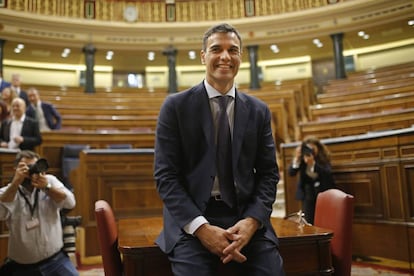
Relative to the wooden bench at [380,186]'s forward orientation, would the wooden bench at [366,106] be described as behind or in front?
behind

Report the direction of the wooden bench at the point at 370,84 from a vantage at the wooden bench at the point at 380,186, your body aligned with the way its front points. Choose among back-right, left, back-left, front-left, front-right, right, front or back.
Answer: back-right

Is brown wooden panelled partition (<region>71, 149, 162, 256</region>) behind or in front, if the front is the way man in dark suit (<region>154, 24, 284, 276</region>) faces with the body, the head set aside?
behind

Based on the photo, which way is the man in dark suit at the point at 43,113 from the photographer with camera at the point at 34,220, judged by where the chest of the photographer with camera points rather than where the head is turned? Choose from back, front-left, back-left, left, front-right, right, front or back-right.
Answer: back-left

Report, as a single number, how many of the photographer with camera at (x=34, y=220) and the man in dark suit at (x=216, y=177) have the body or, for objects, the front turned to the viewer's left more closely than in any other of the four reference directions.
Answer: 0

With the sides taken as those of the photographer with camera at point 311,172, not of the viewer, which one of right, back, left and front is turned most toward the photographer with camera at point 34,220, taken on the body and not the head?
front

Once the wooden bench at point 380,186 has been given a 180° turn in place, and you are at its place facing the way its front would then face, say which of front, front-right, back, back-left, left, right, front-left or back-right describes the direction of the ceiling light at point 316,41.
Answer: front-left

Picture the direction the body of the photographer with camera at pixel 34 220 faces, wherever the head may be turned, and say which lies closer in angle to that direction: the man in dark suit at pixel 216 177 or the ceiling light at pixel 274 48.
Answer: the man in dark suit

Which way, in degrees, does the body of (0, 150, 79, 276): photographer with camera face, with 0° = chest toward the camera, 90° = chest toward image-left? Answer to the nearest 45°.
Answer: approximately 315°

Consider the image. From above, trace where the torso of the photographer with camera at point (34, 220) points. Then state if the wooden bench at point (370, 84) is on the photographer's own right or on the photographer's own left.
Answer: on the photographer's own left

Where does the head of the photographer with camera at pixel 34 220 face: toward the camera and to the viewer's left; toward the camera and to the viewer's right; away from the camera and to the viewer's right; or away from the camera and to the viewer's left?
toward the camera and to the viewer's right

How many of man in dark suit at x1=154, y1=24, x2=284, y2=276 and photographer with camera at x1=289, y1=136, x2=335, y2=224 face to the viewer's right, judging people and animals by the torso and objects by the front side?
0
